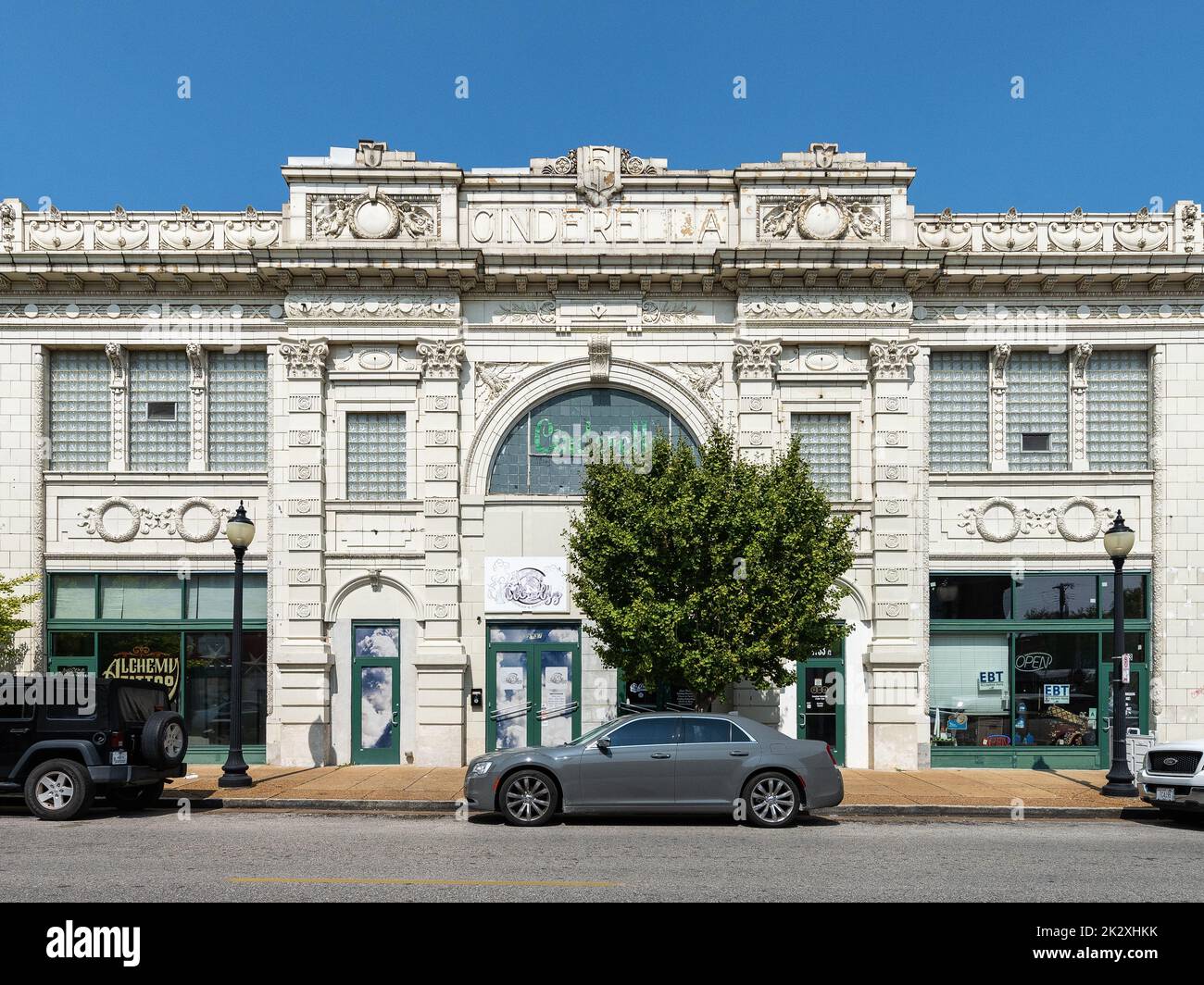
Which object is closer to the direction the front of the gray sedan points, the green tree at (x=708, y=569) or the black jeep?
the black jeep

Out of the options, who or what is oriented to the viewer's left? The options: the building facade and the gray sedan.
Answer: the gray sedan

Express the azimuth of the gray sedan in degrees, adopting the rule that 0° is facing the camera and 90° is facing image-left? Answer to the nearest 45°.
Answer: approximately 90°

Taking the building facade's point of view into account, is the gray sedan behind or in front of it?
in front

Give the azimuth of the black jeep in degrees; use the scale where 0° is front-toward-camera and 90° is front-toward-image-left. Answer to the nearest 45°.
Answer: approximately 135°

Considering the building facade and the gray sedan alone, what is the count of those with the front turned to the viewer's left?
1

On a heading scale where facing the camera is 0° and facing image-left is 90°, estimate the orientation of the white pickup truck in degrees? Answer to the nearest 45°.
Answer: approximately 45°

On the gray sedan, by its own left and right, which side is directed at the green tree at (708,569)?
right

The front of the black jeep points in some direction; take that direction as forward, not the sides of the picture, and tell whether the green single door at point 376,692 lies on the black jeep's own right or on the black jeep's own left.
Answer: on the black jeep's own right

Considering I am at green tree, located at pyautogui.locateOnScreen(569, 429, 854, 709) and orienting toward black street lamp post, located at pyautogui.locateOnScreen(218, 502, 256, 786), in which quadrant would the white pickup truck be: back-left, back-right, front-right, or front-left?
back-left

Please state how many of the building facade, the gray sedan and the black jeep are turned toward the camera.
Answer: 1
